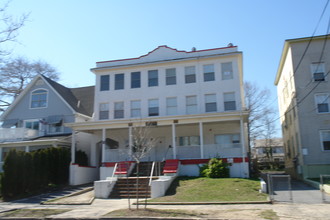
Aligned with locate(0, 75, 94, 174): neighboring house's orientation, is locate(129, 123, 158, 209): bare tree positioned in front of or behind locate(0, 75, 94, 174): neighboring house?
in front

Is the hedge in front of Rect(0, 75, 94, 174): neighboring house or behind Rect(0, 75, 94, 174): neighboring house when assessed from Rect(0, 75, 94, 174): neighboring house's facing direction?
in front

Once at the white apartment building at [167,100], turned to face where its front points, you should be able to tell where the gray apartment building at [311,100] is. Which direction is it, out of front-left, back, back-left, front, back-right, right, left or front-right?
left

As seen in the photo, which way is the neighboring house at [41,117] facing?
toward the camera

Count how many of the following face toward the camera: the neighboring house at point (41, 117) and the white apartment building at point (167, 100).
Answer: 2

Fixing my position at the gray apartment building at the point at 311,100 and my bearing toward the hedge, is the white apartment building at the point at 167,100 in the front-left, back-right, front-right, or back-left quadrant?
front-right

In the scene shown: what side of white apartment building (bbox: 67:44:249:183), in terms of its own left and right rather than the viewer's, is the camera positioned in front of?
front

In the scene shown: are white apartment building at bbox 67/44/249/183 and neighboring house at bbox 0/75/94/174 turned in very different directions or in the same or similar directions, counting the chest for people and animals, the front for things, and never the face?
same or similar directions

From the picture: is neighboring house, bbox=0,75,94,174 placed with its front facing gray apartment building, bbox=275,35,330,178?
no

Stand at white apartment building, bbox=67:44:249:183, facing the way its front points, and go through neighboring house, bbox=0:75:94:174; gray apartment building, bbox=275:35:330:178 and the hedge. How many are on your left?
1

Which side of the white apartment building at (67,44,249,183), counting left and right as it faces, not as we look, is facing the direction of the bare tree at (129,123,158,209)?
front

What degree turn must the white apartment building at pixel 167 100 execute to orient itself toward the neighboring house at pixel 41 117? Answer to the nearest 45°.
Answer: approximately 90° to its right

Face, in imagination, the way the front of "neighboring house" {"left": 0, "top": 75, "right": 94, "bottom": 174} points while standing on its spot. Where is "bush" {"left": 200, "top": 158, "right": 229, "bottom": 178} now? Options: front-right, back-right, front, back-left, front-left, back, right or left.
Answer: front-left
